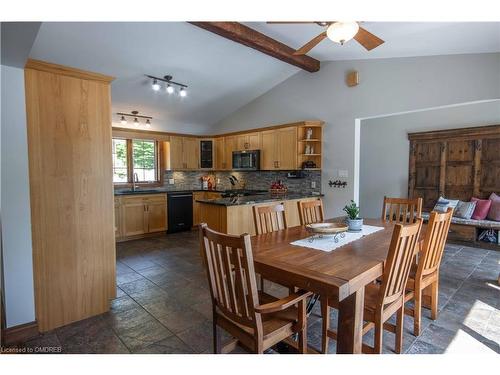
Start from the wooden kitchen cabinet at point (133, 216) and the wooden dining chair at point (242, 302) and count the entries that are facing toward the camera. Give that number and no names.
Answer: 1

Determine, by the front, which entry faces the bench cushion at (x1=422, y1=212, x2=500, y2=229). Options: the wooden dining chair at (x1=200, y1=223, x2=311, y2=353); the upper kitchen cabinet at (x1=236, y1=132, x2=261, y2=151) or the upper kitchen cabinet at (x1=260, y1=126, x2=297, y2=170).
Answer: the wooden dining chair

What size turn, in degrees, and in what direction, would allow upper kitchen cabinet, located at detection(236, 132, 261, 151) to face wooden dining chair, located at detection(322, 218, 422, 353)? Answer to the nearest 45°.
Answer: approximately 45° to its left

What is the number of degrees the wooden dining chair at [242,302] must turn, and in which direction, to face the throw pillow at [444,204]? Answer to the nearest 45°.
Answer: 0° — it already faces it

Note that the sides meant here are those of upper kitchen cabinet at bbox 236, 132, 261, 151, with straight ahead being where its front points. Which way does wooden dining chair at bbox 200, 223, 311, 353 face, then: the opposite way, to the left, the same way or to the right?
the opposite way

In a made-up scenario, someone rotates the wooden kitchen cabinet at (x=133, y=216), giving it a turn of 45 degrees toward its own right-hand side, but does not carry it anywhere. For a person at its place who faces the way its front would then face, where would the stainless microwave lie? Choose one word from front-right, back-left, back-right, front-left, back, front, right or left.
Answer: back-left

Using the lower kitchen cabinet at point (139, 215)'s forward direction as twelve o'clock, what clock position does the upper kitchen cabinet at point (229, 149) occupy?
The upper kitchen cabinet is roughly at 10 o'clock from the lower kitchen cabinet.

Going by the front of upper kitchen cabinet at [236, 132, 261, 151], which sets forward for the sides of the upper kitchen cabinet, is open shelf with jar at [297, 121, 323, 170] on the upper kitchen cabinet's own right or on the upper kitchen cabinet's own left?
on the upper kitchen cabinet's own left

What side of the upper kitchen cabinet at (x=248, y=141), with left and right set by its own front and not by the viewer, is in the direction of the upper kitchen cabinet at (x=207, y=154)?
right

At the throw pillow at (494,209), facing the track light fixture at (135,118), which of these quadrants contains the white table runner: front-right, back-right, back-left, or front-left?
front-left

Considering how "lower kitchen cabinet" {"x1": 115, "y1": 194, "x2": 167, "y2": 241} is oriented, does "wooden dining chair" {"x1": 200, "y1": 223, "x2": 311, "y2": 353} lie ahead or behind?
ahead

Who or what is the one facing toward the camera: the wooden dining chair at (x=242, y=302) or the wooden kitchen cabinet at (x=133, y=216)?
the wooden kitchen cabinet

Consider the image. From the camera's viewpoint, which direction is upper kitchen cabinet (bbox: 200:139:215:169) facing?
toward the camera

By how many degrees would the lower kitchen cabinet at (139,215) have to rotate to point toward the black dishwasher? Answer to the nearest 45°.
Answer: approximately 45° to its left

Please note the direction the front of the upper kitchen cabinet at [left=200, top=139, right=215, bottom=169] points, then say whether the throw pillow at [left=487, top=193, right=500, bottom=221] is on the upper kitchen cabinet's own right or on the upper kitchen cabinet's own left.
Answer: on the upper kitchen cabinet's own left

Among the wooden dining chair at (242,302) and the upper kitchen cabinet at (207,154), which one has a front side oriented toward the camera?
the upper kitchen cabinet

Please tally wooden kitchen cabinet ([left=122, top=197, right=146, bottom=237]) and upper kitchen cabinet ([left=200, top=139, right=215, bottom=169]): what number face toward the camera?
2

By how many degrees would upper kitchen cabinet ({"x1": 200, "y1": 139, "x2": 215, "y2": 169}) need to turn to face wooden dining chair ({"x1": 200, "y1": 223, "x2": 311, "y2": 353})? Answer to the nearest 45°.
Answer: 0° — it already faces it

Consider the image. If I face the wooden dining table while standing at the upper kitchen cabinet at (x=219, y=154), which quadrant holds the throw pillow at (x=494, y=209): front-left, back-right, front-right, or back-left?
front-left

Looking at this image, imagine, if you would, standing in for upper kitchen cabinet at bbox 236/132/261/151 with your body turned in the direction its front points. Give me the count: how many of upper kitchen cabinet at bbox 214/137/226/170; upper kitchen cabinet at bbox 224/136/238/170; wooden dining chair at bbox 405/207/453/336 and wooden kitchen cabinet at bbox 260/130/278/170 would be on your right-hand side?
2

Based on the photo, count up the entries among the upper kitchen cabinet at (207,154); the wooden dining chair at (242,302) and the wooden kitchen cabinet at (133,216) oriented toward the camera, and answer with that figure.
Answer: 2

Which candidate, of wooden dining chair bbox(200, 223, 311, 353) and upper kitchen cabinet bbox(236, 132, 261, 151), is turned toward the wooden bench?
the wooden dining chair

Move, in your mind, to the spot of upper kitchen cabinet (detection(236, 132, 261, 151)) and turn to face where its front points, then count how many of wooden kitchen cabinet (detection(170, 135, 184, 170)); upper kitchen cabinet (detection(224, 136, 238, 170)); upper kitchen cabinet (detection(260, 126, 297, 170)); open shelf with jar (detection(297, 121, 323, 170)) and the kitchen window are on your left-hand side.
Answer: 2

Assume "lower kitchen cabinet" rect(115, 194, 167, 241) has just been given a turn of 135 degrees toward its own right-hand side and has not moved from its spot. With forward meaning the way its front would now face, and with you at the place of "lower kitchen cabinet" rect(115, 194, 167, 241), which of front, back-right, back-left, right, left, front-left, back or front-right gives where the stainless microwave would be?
back
